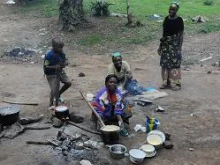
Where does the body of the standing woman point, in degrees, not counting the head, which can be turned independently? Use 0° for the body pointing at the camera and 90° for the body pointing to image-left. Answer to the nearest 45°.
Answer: approximately 0°

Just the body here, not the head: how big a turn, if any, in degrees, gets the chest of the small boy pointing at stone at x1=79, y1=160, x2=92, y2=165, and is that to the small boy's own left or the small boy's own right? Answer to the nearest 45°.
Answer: approximately 45° to the small boy's own right

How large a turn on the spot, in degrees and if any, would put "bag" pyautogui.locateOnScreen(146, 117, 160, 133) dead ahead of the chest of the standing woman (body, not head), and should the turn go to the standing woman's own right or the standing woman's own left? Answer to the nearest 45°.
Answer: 0° — they already face it

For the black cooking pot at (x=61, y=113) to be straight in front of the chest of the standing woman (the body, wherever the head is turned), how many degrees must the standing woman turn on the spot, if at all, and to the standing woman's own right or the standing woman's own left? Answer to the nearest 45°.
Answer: approximately 45° to the standing woman's own right
